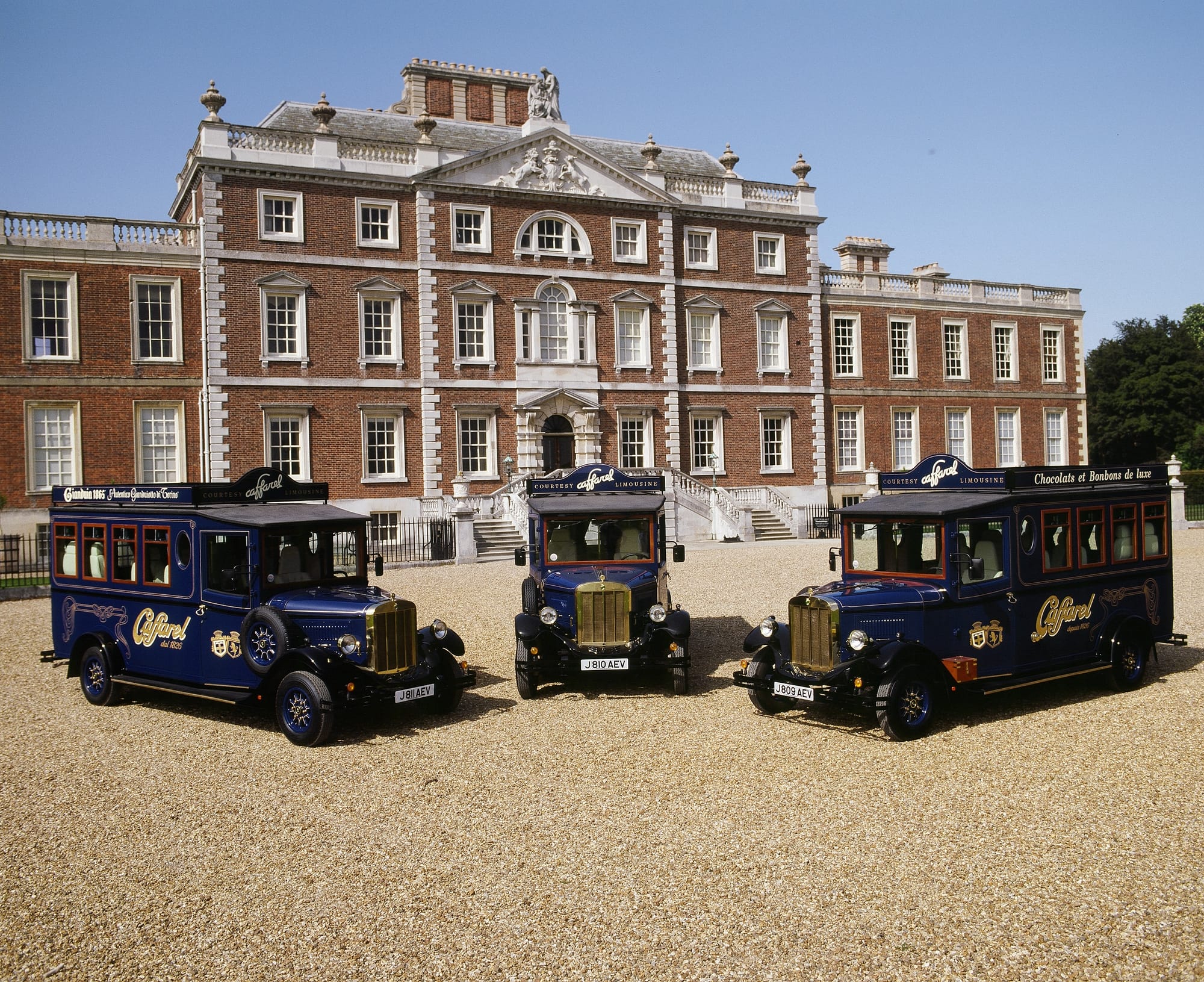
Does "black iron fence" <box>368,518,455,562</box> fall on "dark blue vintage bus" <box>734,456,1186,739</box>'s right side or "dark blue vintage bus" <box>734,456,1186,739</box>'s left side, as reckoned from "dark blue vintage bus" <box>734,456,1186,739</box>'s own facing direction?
on its right

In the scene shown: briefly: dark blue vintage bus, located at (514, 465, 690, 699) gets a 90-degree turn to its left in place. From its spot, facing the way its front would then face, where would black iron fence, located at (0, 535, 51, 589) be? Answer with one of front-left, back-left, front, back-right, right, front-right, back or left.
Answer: back-left

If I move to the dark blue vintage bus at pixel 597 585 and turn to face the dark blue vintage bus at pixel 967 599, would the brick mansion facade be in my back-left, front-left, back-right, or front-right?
back-left

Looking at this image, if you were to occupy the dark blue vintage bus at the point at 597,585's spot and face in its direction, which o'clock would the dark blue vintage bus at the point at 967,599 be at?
the dark blue vintage bus at the point at 967,599 is roughly at 10 o'clock from the dark blue vintage bus at the point at 597,585.

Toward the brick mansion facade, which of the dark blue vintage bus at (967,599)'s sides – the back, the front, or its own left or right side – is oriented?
right

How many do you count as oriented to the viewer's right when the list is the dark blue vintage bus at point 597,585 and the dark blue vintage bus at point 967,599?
0

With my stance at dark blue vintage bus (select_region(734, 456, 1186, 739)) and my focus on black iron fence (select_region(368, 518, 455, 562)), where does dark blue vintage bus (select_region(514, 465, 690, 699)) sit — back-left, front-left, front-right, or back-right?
front-left

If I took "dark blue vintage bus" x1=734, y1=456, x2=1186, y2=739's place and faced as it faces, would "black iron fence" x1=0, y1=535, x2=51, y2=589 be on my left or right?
on my right

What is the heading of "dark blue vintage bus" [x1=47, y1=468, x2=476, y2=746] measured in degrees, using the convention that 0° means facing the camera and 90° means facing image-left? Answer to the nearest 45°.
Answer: approximately 315°

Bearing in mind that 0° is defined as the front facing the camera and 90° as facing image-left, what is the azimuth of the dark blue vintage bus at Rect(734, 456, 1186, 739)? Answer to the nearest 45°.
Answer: approximately 45°

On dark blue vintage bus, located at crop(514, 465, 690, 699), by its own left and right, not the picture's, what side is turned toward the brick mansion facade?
back

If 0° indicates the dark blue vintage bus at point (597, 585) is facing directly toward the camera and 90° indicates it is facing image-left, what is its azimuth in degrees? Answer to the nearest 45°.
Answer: approximately 0°

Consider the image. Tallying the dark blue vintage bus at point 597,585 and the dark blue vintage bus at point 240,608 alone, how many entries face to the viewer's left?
0

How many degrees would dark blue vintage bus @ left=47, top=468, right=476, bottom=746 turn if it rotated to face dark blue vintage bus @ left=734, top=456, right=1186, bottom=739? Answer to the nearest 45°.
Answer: approximately 45° to its left

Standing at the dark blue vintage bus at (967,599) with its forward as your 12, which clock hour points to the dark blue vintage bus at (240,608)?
the dark blue vintage bus at (240,608) is roughly at 1 o'clock from the dark blue vintage bus at (967,599).
